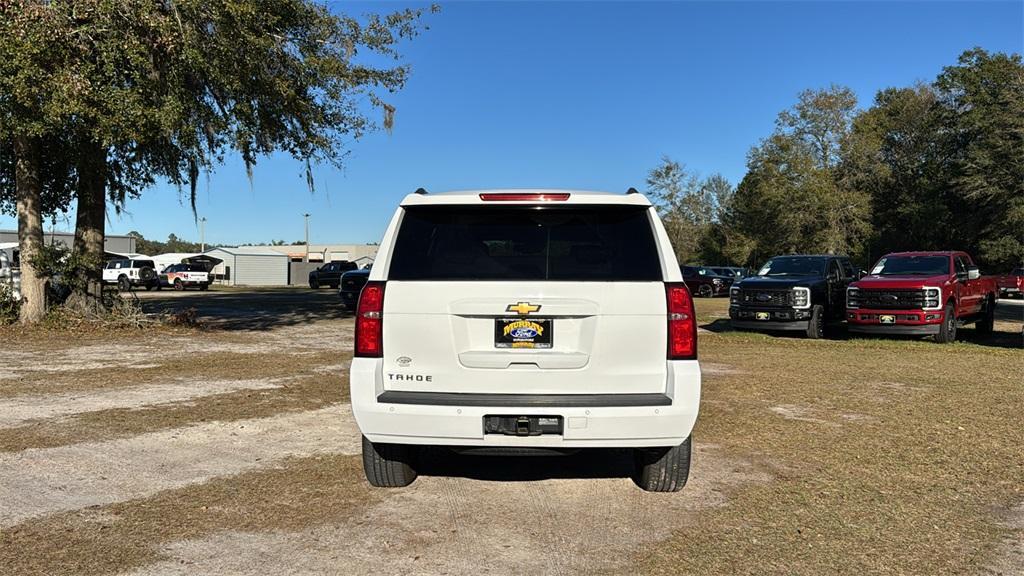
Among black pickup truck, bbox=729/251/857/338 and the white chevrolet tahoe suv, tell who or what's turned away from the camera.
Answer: the white chevrolet tahoe suv

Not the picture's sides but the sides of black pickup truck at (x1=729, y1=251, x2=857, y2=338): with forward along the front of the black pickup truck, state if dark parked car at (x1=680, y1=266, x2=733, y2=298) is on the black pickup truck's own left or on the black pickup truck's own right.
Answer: on the black pickup truck's own right

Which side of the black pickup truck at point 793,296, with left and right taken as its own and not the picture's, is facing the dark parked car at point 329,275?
right

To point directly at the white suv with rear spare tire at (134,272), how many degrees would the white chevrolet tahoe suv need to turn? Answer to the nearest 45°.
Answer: approximately 45° to its left

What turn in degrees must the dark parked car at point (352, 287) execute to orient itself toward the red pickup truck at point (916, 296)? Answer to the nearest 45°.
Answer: approximately 90° to its left

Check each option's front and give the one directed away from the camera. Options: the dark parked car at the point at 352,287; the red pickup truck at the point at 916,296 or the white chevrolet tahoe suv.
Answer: the white chevrolet tahoe suv

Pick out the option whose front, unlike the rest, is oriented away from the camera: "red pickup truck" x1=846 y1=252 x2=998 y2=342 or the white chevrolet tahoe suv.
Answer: the white chevrolet tahoe suv

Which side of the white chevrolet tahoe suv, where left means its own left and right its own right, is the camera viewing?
back

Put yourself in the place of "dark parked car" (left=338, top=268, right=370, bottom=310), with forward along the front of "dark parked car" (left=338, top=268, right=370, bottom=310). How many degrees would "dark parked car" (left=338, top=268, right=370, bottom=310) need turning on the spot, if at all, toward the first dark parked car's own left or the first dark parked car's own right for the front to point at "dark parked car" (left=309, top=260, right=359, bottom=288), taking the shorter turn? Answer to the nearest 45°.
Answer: approximately 135° to the first dark parked car's own right

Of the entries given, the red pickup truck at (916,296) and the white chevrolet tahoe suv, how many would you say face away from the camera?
1
